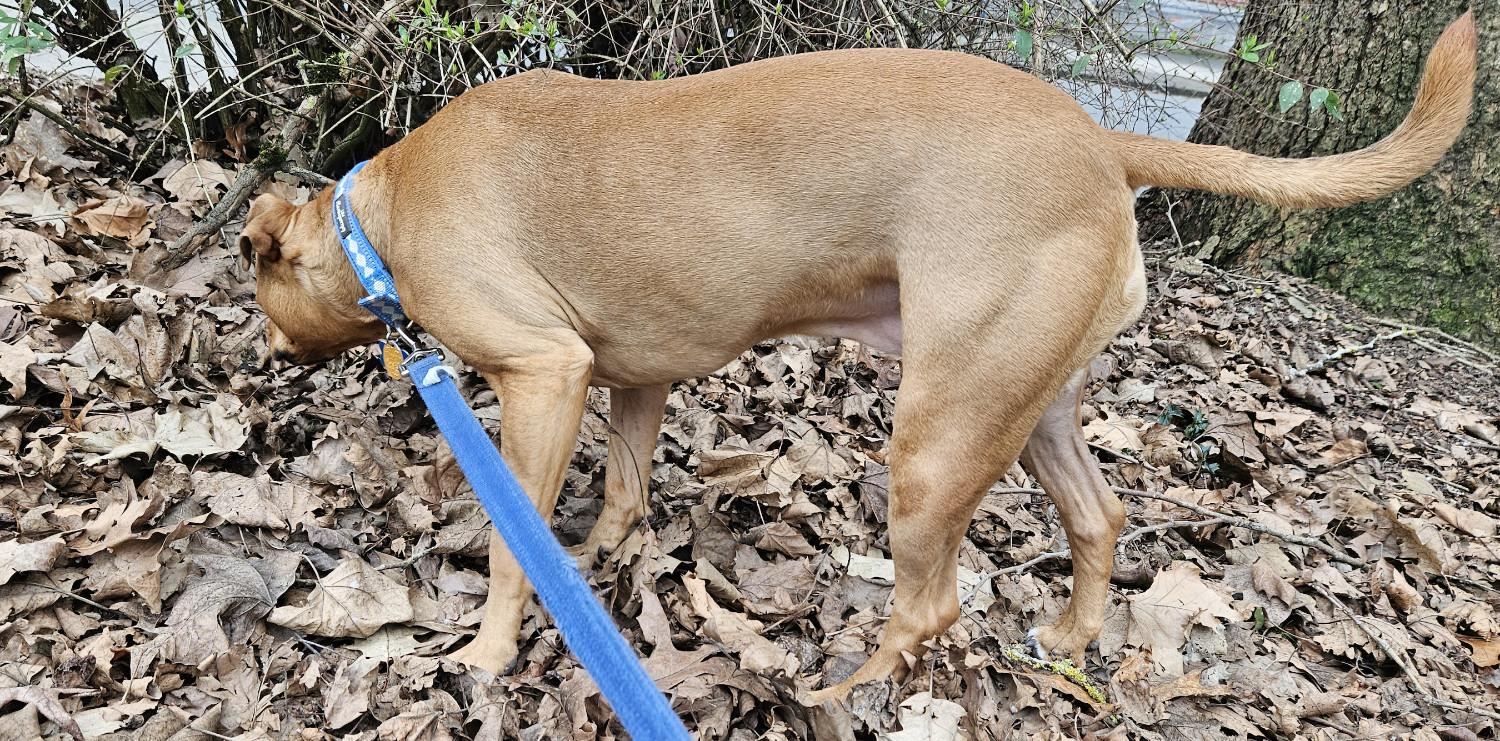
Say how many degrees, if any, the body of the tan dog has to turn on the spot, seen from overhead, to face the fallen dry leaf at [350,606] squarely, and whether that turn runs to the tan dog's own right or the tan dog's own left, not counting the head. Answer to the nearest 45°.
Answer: approximately 45° to the tan dog's own left

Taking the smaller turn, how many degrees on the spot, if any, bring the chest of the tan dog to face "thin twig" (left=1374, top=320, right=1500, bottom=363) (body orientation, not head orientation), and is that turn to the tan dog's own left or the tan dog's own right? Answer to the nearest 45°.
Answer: approximately 135° to the tan dog's own right

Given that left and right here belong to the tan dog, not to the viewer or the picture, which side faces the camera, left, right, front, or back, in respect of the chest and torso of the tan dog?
left

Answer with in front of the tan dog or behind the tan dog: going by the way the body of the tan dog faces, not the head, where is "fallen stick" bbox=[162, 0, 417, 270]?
in front

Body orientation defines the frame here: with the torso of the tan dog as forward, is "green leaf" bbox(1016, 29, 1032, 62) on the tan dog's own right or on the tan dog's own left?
on the tan dog's own right

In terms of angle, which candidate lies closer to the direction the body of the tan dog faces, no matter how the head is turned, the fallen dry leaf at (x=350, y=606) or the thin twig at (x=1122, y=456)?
the fallen dry leaf

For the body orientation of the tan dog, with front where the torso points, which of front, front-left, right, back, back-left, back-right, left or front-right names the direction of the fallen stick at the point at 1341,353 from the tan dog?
back-right

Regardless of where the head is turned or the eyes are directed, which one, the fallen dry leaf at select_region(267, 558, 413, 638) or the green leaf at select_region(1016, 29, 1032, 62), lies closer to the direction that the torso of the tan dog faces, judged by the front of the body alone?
the fallen dry leaf

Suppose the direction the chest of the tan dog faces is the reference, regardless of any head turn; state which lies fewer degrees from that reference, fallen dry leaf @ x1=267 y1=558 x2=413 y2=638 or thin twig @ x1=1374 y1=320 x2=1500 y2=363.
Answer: the fallen dry leaf
